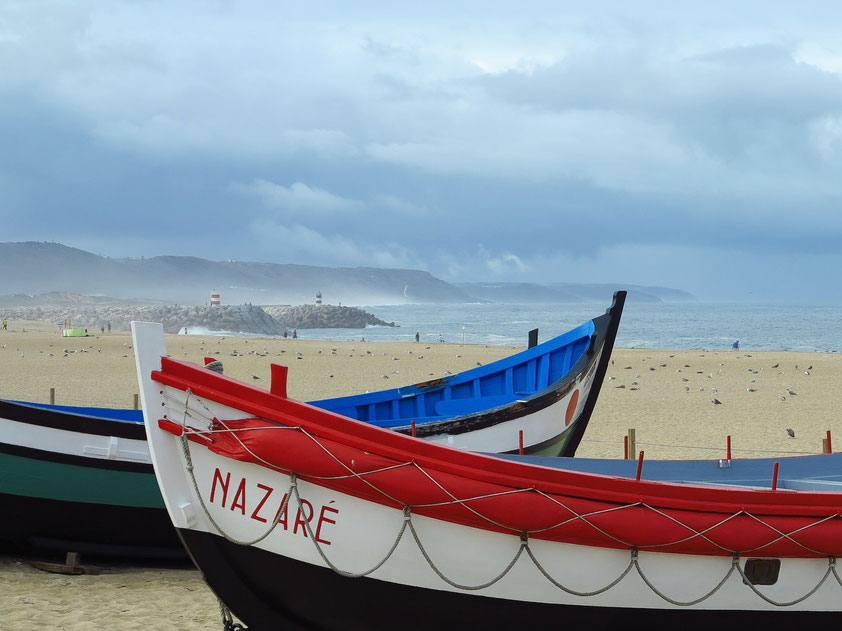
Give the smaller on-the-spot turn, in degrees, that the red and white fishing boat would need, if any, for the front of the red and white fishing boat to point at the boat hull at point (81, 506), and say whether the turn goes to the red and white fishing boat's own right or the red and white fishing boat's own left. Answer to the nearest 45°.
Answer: approximately 45° to the red and white fishing boat's own right

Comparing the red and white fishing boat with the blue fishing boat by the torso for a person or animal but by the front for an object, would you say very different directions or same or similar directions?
very different directions

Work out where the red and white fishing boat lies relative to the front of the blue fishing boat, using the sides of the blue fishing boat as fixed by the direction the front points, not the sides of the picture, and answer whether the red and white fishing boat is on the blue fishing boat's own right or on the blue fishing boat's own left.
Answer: on the blue fishing boat's own right

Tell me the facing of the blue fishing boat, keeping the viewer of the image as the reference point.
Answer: facing to the right of the viewer

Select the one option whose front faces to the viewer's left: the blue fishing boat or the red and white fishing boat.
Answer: the red and white fishing boat

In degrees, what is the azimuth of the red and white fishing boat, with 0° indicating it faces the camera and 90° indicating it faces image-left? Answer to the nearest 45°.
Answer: approximately 90°

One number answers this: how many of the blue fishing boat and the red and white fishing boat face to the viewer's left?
1
